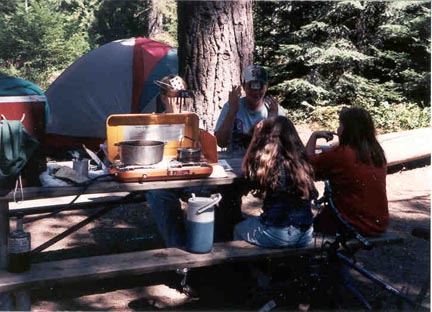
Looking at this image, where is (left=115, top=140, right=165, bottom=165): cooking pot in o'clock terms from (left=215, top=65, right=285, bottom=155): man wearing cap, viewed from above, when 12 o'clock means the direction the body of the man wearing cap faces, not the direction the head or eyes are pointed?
The cooking pot is roughly at 1 o'clock from the man wearing cap.

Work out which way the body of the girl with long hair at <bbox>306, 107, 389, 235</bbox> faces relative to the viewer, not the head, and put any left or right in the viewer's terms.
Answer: facing away from the viewer and to the left of the viewer

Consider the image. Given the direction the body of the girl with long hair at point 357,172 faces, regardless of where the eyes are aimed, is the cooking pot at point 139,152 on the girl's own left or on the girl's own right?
on the girl's own left

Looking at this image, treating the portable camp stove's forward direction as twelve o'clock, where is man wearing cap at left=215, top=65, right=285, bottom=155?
The man wearing cap is roughly at 7 o'clock from the portable camp stove.

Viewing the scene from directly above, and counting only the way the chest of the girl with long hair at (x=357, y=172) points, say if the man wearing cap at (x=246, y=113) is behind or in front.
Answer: in front

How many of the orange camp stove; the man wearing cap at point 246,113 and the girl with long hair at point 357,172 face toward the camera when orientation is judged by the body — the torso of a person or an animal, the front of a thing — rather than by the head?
2

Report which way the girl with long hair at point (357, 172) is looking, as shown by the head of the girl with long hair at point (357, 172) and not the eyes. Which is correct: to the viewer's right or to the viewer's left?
to the viewer's left

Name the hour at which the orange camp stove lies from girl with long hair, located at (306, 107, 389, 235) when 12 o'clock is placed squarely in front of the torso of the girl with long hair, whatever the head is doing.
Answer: The orange camp stove is roughly at 10 o'clock from the girl with long hair.

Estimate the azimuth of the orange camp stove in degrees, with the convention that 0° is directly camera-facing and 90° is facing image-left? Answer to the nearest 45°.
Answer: approximately 0°

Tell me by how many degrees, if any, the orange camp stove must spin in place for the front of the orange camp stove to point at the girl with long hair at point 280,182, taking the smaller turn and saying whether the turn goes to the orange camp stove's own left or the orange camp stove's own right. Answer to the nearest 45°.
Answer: approximately 90° to the orange camp stove's own left

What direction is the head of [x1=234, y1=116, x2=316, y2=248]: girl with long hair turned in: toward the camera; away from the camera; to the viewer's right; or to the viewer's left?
away from the camera
